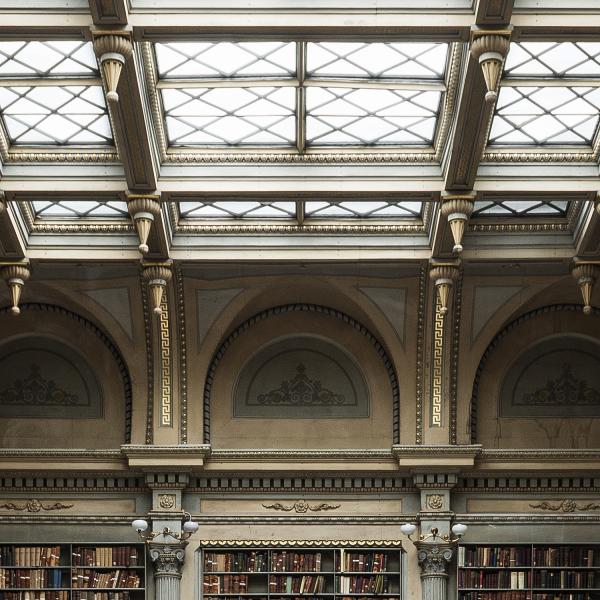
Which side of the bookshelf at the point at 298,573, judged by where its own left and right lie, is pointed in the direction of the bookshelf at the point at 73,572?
right

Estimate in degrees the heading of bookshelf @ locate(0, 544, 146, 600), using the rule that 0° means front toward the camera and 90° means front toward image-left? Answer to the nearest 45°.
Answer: approximately 0°

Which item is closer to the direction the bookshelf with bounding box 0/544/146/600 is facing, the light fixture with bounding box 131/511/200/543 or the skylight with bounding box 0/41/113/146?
the skylight

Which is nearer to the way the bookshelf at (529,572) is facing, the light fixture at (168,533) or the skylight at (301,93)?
the skylight

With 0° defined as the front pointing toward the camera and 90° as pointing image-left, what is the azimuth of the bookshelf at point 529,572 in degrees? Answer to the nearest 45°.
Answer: approximately 0°

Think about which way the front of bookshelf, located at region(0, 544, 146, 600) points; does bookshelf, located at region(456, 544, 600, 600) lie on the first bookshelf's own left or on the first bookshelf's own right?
on the first bookshelf's own left

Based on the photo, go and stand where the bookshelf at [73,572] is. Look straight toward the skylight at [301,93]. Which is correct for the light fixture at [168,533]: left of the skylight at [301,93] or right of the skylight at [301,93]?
left

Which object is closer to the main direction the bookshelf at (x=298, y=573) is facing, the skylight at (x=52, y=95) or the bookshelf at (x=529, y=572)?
the skylight

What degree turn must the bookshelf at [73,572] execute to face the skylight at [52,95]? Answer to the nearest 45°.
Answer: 0° — it already faces it

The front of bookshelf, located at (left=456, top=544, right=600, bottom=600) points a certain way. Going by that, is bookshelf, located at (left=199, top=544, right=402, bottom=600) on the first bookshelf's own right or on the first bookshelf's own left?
on the first bookshelf's own right
